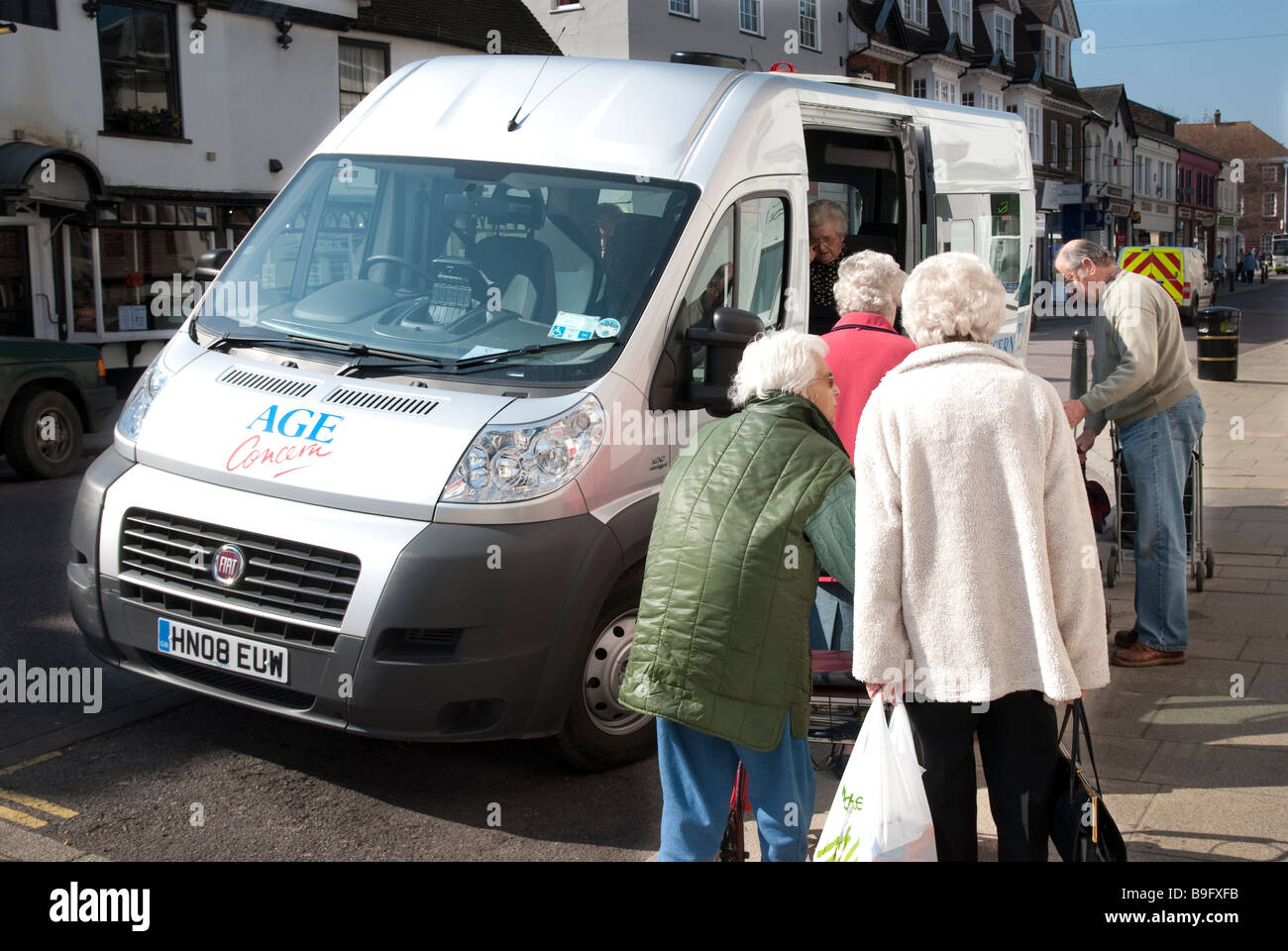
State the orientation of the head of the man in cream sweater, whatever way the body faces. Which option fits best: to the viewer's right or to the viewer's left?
to the viewer's left

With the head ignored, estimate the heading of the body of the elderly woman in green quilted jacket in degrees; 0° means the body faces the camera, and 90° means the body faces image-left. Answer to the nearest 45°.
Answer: approximately 225°

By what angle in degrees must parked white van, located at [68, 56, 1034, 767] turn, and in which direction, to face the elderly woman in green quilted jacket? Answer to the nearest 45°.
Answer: approximately 90° to its left

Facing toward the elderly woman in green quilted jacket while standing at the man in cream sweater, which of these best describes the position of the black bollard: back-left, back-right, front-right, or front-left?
back-right

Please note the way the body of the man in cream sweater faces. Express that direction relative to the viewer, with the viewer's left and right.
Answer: facing to the left of the viewer

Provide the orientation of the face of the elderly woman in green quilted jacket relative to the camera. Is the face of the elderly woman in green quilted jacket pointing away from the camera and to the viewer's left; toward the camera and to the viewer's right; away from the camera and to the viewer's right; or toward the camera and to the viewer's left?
away from the camera and to the viewer's right

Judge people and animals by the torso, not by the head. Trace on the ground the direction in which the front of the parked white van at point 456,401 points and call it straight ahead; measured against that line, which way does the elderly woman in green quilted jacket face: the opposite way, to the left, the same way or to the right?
the opposite way

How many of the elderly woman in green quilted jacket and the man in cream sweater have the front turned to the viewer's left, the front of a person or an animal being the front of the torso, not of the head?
1

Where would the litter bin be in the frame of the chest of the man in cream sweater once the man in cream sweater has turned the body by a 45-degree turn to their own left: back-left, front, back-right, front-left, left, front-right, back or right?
back-right
